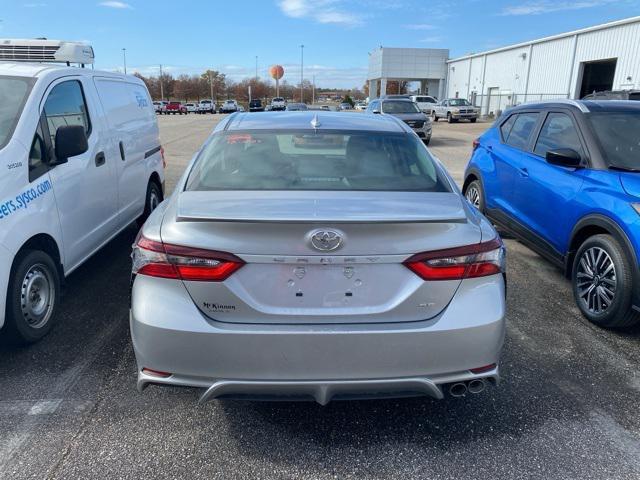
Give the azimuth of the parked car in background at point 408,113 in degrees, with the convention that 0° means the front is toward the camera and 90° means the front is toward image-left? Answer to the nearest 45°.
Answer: approximately 315°

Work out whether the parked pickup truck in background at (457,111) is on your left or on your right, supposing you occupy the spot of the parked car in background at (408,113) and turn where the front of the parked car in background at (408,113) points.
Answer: on your left

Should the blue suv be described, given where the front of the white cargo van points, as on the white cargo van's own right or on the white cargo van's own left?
on the white cargo van's own left

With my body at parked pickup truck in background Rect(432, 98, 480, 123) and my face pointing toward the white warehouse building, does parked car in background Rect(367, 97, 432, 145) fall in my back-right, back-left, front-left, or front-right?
back-right

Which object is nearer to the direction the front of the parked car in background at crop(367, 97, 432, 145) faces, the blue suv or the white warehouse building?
the blue suv

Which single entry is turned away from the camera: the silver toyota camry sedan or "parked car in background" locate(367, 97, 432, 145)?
the silver toyota camry sedan

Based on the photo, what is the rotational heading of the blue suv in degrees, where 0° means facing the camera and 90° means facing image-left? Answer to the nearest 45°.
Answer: approximately 315°

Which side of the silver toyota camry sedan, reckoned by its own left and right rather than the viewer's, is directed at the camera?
back

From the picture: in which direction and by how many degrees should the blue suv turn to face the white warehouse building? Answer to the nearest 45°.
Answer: approximately 135° to its left

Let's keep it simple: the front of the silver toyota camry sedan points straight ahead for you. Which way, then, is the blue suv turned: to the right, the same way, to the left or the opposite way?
the opposite way

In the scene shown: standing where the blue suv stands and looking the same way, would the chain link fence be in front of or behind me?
behind

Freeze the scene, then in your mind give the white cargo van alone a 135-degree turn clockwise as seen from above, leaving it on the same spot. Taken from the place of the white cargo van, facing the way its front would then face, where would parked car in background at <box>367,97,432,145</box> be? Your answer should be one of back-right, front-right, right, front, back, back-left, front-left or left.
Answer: front-right

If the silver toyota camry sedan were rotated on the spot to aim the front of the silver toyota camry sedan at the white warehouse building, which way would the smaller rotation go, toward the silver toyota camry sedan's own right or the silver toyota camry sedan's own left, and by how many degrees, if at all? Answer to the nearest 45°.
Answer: approximately 45° to the silver toyota camry sedan's own right

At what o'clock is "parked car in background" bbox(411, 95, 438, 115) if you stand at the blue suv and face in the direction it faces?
The parked car in background is roughly at 7 o'clock from the blue suv.

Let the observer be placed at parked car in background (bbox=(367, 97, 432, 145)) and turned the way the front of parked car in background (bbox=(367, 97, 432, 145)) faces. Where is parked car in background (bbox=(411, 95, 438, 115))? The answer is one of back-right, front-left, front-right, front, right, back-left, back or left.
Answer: back-left
